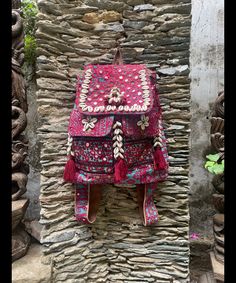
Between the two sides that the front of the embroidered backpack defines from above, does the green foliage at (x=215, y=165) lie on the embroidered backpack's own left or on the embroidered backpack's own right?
on the embroidered backpack's own left

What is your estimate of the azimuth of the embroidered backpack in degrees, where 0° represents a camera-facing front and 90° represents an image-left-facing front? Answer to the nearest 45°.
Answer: approximately 0°
